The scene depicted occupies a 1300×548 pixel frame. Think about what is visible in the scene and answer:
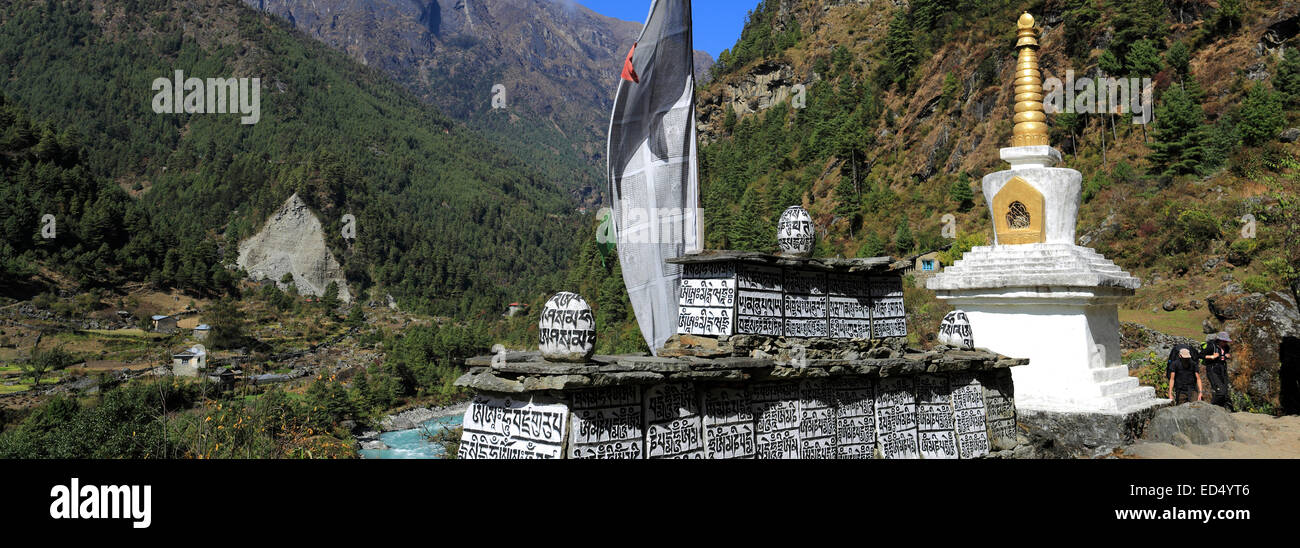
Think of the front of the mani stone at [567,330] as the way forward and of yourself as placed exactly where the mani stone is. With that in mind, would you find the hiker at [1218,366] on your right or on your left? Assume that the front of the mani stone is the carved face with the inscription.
on your left

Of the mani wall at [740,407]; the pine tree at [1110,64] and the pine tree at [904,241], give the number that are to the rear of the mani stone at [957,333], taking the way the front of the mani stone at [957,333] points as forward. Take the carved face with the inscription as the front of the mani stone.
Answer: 2

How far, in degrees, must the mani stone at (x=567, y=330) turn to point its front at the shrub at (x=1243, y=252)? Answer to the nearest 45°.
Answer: approximately 135° to its left

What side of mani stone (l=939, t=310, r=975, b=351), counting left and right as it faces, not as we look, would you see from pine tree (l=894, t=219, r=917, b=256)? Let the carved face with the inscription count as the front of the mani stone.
back

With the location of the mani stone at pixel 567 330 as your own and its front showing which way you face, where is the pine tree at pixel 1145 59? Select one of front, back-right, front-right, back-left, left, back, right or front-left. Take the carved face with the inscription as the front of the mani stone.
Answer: back-left

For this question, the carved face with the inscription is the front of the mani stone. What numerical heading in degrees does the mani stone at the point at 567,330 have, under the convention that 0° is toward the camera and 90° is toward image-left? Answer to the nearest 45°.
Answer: approximately 0°

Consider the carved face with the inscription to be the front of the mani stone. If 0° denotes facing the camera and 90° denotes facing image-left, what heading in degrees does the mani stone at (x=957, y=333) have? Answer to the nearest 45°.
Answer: approximately 0°

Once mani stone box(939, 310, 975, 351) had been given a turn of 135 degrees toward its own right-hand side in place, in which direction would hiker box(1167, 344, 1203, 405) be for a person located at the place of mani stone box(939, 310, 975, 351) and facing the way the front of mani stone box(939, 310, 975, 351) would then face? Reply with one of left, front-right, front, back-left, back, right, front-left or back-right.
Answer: right

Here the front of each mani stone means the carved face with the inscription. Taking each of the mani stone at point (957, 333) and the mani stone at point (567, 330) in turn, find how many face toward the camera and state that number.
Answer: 2
